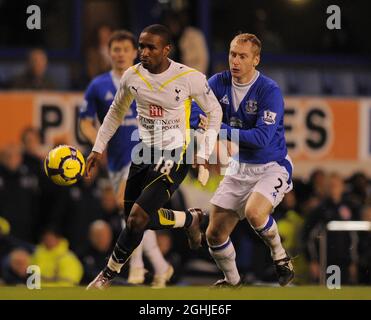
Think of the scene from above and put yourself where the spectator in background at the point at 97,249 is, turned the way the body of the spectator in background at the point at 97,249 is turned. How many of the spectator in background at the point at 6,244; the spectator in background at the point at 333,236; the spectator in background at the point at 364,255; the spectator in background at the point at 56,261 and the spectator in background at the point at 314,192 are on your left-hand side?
3

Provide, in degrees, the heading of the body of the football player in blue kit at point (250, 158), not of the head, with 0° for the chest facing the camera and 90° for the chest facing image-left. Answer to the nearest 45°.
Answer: approximately 45°
